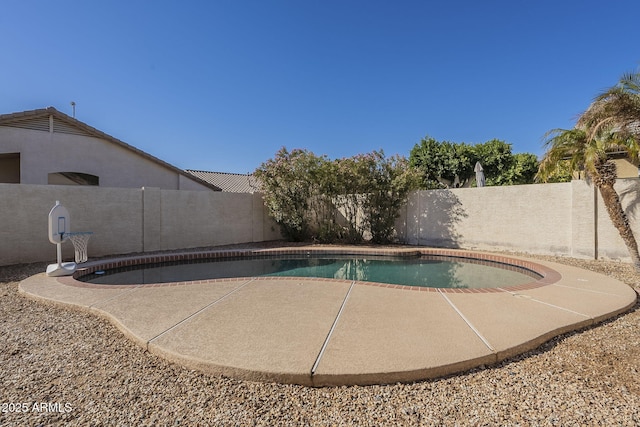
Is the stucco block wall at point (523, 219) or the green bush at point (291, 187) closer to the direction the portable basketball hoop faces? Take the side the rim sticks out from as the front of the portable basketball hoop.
the stucco block wall

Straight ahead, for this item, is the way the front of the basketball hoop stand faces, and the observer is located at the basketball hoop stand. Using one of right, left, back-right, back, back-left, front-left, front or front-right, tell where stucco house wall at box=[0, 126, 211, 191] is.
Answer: back-left

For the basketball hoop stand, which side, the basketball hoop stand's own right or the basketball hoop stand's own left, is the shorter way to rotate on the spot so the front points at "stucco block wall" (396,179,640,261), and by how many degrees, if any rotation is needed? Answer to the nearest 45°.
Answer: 0° — it already faces it

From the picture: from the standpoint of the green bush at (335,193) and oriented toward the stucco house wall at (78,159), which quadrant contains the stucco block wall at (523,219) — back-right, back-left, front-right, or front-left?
back-left

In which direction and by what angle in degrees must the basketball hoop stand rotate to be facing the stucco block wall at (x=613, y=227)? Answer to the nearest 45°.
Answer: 0° — it already faces it

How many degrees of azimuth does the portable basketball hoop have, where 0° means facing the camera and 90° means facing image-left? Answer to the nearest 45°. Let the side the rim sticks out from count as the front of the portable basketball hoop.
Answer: approximately 315°

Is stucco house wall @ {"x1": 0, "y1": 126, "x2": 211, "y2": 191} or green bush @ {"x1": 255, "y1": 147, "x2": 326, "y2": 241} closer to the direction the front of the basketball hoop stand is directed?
the green bush

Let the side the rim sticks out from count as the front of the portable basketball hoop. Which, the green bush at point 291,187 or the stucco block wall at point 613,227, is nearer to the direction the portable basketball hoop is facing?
the stucco block wall
